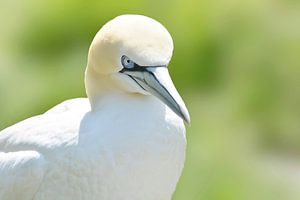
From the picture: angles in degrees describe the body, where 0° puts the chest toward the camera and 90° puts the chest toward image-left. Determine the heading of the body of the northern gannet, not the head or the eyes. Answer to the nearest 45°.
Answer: approximately 315°
